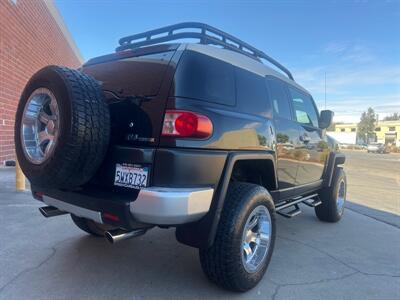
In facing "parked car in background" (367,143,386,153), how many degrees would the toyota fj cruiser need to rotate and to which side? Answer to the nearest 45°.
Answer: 0° — it already faces it

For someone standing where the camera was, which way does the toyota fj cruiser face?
facing away from the viewer and to the right of the viewer
